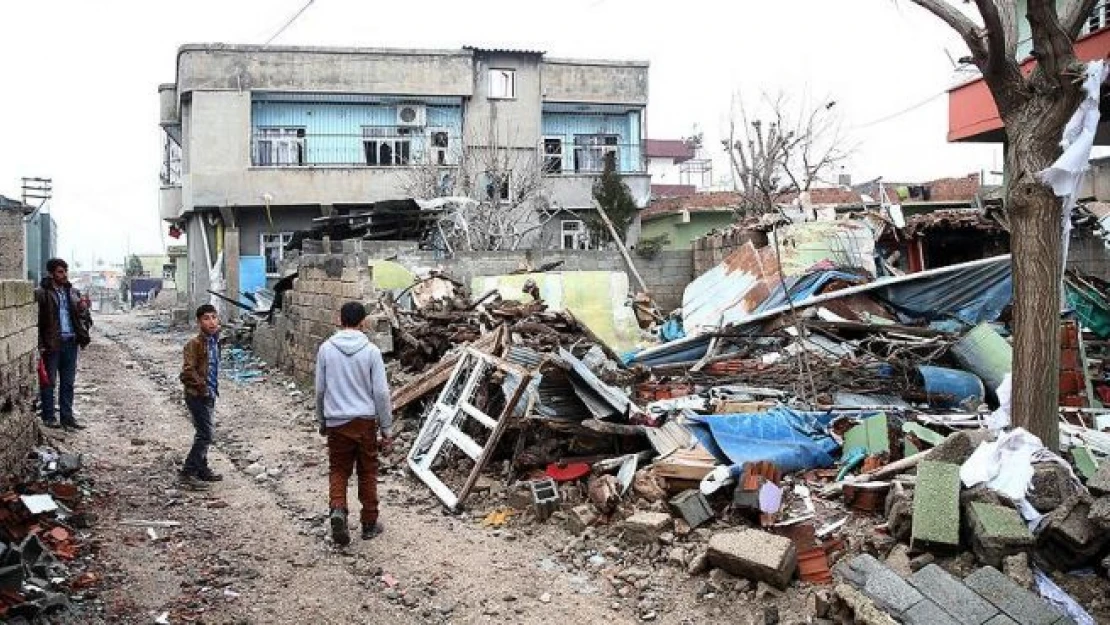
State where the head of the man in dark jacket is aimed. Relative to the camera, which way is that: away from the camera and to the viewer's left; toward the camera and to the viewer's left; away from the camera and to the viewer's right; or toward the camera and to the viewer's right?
toward the camera and to the viewer's right

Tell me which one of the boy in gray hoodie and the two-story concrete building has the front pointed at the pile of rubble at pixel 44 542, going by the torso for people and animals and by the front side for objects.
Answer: the two-story concrete building

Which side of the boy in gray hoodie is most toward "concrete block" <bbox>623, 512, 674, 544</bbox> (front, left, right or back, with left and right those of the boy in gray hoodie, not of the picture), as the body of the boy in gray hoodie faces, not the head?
right

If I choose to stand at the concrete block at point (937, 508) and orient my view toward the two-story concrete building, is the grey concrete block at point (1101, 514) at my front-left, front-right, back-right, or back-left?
back-right

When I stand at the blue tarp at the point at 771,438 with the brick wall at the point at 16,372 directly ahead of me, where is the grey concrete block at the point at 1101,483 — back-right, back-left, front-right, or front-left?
back-left

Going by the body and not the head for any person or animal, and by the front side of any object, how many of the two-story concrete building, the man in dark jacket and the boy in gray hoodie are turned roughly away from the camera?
1

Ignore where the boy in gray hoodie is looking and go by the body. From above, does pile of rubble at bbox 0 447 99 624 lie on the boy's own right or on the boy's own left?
on the boy's own left

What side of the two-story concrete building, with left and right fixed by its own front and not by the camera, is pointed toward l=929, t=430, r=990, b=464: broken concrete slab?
front

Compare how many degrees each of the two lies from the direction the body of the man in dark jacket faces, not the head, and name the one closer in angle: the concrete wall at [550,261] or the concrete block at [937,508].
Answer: the concrete block

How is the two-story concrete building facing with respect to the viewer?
toward the camera

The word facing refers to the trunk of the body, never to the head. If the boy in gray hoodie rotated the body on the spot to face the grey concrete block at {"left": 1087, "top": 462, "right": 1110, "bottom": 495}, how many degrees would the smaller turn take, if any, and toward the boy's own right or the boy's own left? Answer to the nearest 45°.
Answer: approximately 135° to the boy's own right

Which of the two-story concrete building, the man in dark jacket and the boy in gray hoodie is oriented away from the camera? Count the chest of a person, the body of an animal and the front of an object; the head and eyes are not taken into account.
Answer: the boy in gray hoodie

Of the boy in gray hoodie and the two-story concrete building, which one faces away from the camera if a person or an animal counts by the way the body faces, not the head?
the boy in gray hoodie

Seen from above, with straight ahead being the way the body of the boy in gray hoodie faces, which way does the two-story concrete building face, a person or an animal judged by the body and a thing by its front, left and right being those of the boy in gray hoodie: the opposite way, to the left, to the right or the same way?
the opposite way

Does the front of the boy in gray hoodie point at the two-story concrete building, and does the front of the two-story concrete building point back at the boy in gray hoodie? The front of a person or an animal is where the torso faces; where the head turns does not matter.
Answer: yes

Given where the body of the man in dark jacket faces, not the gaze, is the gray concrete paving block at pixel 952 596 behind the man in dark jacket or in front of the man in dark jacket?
in front

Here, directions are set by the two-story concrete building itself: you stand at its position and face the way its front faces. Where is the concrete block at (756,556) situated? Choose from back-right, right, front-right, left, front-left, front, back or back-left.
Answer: front

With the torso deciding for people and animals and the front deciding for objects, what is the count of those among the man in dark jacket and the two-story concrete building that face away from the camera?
0
